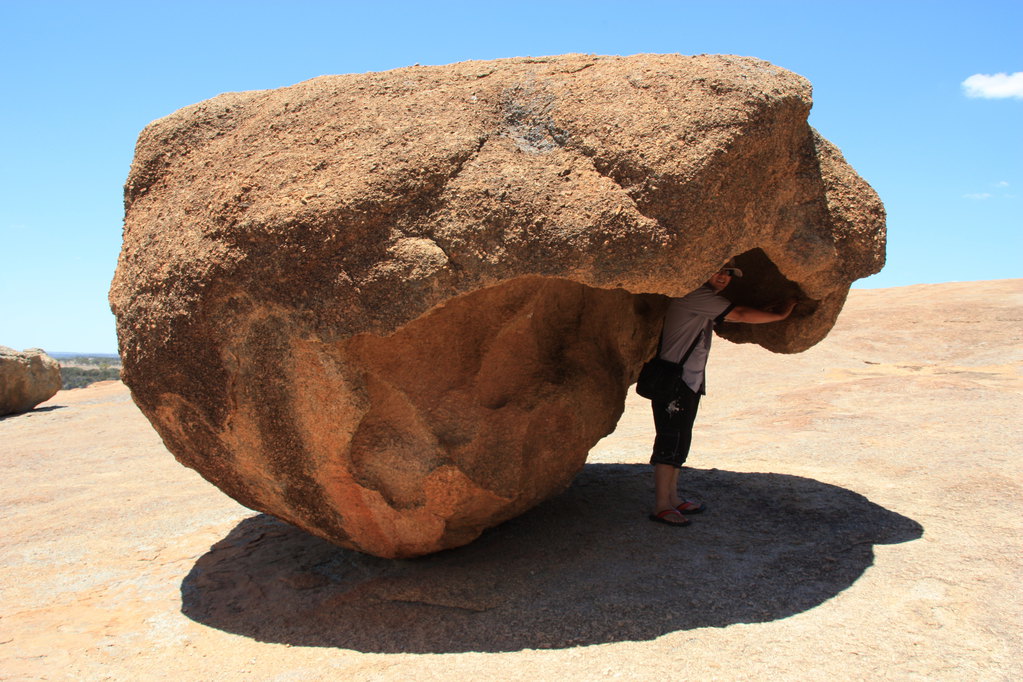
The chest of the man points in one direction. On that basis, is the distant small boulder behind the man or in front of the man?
behind

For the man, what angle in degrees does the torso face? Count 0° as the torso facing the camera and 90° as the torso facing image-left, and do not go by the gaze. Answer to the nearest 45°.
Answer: approximately 270°
